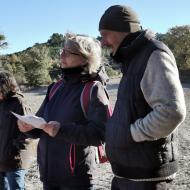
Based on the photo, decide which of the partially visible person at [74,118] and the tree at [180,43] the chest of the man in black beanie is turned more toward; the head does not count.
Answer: the partially visible person

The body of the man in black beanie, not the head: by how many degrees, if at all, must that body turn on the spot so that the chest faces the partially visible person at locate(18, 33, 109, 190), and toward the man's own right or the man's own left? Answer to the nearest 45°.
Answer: approximately 45° to the man's own right

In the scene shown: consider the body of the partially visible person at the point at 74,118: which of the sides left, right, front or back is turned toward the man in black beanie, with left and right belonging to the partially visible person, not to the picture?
left

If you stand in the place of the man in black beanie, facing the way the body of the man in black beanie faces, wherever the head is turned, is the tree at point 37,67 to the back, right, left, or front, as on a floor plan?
right

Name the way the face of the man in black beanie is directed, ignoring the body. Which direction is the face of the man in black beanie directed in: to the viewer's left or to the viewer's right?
to the viewer's left

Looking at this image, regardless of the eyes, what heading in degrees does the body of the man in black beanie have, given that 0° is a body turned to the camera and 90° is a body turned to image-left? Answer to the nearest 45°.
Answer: approximately 90°

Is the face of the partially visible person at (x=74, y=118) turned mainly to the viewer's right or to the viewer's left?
to the viewer's left
